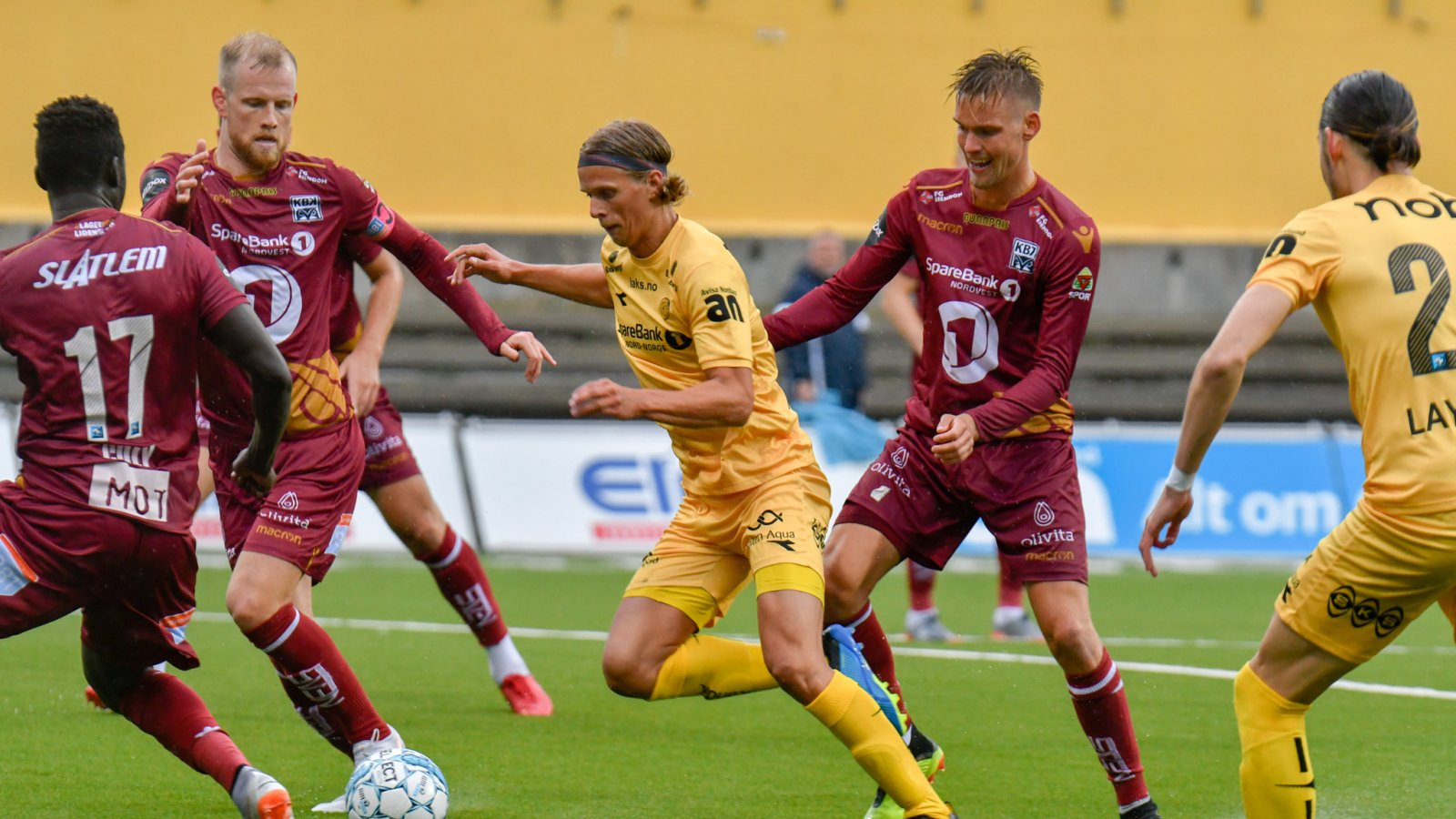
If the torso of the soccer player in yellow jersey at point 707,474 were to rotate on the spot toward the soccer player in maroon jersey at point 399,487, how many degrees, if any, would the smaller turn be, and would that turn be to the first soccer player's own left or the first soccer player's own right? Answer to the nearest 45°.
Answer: approximately 90° to the first soccer player's own right

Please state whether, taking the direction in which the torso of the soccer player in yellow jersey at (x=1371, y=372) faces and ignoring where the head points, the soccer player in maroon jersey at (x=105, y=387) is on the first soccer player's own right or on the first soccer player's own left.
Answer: on the first soccer player's own left

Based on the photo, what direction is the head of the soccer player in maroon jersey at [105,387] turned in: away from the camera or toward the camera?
away from the camera

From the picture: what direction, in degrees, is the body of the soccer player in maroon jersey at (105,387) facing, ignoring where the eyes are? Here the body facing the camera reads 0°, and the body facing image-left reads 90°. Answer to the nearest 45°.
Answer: approximately 180°

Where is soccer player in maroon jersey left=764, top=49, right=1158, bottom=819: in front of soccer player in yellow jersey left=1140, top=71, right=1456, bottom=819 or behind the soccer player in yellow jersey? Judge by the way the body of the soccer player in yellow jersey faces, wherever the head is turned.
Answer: in front

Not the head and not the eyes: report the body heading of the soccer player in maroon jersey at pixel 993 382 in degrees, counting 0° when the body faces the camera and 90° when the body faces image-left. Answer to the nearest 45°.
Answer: approximately 0°

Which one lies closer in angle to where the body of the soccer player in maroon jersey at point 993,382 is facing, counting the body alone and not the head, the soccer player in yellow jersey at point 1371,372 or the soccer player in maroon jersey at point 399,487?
the soccer player in yellow jersey

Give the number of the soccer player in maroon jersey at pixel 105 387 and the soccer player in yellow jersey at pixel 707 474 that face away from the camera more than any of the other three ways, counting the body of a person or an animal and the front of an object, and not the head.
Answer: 1

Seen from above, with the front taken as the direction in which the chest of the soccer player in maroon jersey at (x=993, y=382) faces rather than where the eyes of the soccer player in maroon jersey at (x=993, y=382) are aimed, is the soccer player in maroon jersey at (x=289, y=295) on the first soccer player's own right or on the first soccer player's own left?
on the first soccer player's own right

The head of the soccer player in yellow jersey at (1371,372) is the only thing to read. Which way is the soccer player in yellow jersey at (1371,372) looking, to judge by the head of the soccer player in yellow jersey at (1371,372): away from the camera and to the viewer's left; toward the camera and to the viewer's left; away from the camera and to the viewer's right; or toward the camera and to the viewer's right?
away from the camera and to the viewer's left

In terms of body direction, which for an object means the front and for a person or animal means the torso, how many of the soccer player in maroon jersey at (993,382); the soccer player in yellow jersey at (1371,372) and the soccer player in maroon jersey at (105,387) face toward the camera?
1
